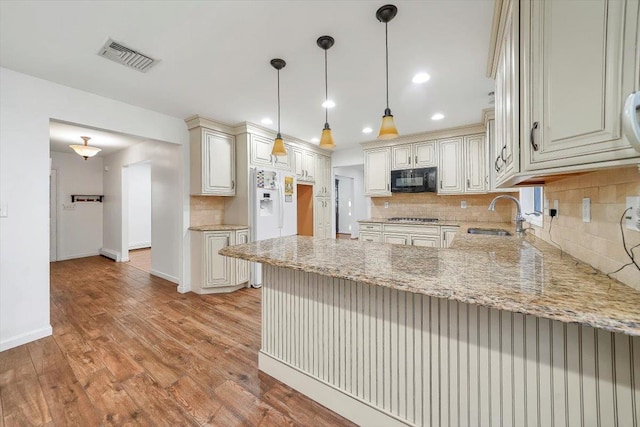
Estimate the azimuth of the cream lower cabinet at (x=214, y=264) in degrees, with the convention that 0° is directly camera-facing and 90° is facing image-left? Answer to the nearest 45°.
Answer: approximately 315°

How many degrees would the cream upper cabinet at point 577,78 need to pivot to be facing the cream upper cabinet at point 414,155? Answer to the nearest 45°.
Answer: approximately 90° to its right

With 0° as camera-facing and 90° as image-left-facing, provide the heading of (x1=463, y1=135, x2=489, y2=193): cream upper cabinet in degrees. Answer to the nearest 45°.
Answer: approximately 0°

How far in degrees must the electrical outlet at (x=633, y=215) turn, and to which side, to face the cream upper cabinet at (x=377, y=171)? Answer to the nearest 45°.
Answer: approximately 90° to its right

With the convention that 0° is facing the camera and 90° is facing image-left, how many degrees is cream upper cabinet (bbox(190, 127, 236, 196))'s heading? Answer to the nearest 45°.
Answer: approximately 315°

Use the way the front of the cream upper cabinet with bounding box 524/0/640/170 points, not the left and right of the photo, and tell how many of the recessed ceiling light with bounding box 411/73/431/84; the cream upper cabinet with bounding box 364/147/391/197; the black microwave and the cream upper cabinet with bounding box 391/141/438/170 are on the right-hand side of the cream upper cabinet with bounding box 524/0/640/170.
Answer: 4

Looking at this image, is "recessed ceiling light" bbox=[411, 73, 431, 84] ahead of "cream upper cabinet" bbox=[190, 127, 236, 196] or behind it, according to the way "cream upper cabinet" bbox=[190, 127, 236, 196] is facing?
ahead

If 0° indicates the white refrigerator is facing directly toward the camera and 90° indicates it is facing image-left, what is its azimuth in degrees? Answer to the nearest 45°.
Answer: approximately 315°

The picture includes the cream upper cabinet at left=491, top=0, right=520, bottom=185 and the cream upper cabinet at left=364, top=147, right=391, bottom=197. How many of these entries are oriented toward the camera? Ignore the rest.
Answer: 1
